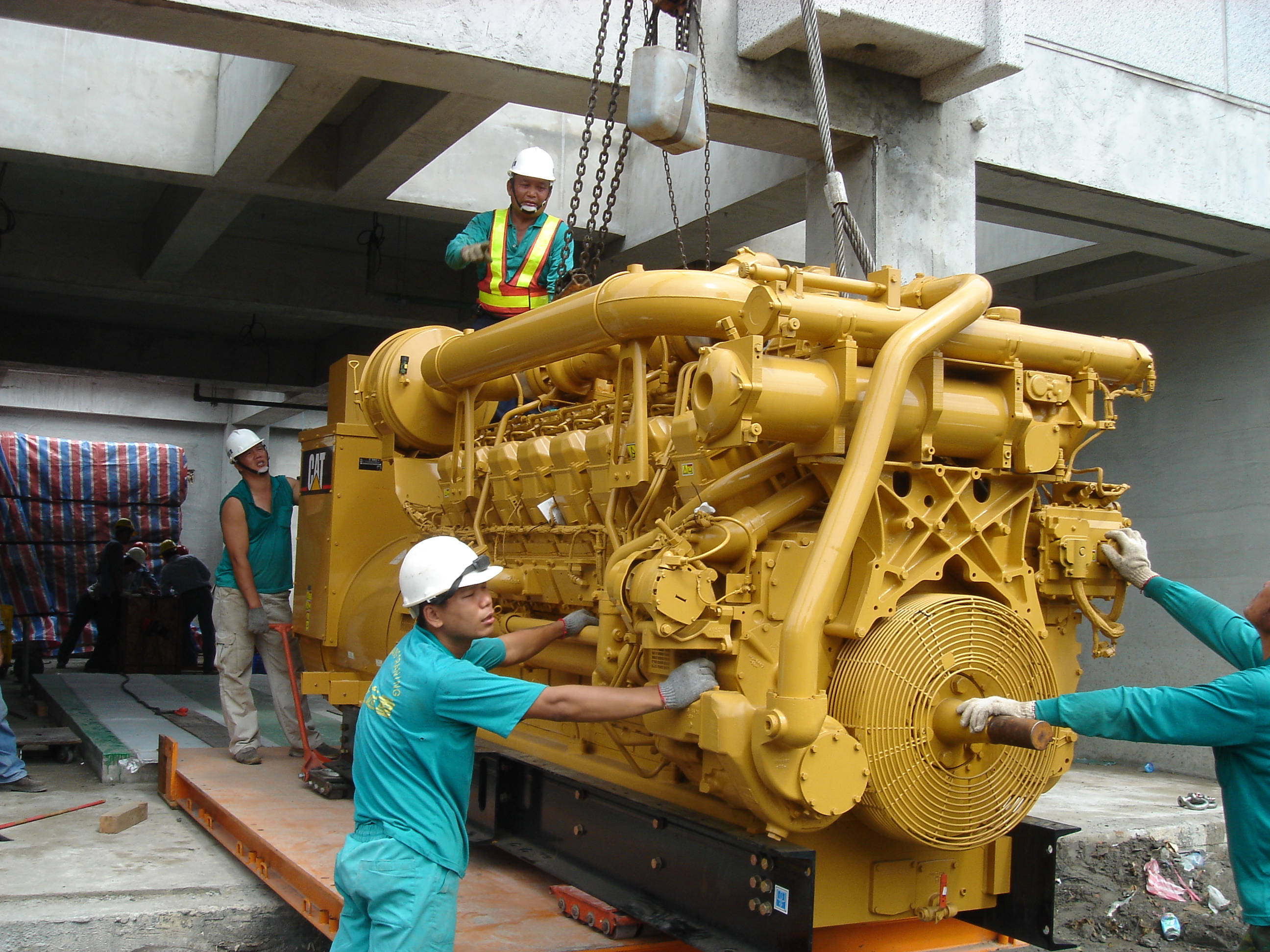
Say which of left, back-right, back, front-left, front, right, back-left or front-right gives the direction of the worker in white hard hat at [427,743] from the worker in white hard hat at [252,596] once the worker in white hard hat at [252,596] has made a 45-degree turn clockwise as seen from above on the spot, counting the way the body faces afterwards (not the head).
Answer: front

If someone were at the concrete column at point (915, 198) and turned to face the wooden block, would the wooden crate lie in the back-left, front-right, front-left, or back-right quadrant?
front-right

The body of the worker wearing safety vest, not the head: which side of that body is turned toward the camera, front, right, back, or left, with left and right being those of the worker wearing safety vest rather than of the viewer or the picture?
front

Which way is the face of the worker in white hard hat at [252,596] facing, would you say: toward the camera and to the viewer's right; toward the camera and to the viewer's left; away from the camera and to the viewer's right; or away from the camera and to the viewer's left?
toward the camera and to the viewer's right

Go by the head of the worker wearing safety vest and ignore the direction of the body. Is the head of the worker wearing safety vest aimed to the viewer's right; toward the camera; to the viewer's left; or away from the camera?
toward the camera

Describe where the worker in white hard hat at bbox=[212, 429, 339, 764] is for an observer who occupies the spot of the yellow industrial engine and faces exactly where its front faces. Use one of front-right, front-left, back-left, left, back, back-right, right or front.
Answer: back

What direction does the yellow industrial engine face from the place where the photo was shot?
facing the viewer and to the right of the viewer

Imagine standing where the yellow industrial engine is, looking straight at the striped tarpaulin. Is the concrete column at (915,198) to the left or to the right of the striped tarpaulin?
right

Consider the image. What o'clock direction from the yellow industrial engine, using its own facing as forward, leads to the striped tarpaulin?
The striped tarpaulin is roughly at 6 o'clock from the yellow industrial engine.

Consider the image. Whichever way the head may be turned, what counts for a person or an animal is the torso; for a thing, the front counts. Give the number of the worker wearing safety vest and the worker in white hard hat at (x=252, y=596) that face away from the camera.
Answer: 0

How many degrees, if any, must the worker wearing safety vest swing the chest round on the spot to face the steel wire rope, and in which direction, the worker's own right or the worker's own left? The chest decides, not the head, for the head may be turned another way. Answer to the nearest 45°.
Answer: approximately 45° to the worker's own left
